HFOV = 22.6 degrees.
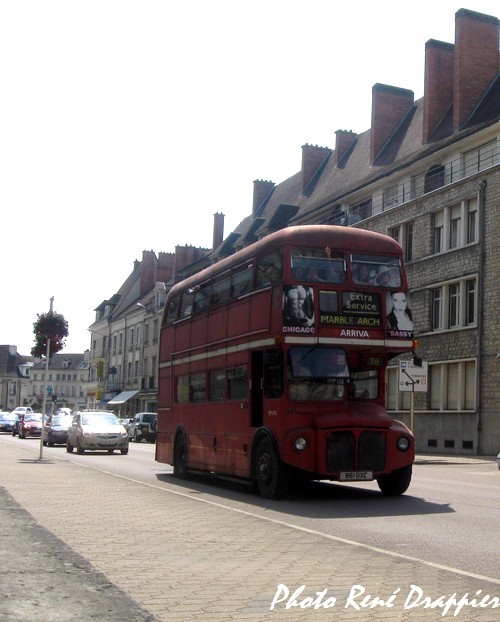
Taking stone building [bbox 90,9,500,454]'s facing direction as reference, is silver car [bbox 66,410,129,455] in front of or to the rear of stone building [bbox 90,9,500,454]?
in front

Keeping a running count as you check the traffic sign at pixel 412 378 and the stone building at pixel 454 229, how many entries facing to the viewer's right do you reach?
0

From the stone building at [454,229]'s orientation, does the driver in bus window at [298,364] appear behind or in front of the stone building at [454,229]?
in front

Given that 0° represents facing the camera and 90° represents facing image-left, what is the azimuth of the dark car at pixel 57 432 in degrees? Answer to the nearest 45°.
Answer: approximately 315°

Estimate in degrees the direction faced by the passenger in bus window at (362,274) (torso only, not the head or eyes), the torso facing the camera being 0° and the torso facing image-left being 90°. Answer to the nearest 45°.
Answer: approximately 315°

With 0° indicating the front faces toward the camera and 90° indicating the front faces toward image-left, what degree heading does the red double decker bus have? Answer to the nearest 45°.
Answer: approximately 315°
